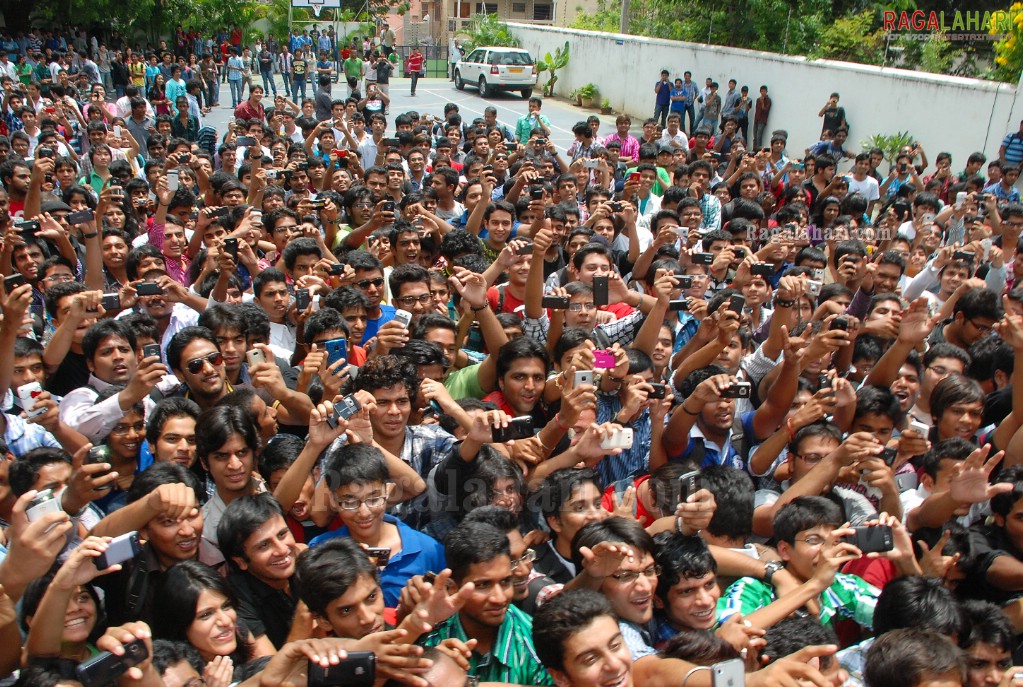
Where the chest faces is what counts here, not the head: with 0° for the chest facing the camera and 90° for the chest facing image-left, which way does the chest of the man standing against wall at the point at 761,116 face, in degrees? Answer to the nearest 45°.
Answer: approximately 0°

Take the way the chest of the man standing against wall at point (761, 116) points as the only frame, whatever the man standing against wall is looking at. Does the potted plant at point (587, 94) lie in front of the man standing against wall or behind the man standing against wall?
behind

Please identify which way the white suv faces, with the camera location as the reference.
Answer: facing away from the viewer and to the left of the viewer

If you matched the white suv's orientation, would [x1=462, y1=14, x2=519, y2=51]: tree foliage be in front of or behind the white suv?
in front

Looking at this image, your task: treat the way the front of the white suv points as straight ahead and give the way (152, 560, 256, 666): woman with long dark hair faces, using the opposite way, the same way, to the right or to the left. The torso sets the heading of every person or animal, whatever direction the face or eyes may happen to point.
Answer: the opposite way

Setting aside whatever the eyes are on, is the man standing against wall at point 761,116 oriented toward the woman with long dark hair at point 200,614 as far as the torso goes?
yes

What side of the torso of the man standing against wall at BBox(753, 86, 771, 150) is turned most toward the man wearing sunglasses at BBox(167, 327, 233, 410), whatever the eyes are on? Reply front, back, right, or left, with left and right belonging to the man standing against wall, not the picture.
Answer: front

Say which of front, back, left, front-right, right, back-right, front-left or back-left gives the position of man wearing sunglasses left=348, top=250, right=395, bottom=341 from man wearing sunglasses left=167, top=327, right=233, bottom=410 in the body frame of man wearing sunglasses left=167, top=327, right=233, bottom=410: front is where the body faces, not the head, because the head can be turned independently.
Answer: left

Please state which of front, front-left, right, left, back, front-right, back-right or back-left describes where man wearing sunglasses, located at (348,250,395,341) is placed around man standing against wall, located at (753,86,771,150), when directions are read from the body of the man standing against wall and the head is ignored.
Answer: front

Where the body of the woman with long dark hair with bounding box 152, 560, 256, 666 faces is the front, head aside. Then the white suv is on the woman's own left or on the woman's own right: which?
on the woman's own left

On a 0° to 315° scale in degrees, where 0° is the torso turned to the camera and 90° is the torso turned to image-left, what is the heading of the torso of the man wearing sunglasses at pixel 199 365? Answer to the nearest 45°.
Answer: approximately 315°

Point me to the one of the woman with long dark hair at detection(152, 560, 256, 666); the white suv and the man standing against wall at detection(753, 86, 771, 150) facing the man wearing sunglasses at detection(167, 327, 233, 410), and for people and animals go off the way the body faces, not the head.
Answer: the man standing against wall
